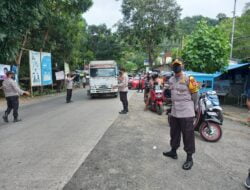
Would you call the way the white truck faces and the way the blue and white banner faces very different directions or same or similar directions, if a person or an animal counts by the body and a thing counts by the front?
same or similar directions

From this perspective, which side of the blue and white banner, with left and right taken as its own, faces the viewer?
front

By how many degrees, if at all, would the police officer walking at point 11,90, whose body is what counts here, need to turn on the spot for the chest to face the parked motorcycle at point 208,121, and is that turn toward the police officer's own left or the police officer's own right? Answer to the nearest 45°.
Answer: approximately 45° to the police officer's own right

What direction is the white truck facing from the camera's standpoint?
toward the camera

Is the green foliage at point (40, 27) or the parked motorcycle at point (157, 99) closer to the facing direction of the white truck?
the parked motorcycle

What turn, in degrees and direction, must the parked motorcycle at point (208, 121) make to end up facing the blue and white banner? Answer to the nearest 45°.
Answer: approximately 180°

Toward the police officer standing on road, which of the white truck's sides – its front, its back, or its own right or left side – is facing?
front

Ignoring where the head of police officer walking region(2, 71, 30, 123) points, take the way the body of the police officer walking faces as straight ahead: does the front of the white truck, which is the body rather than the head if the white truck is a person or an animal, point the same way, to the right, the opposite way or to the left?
to the right

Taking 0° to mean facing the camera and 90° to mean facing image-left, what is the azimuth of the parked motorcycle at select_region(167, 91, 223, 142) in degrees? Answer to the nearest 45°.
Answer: approximately 315°

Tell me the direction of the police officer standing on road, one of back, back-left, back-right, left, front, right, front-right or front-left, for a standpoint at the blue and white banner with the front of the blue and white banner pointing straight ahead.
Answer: front

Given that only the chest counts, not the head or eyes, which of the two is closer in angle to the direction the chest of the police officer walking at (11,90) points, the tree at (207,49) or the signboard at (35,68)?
the tree

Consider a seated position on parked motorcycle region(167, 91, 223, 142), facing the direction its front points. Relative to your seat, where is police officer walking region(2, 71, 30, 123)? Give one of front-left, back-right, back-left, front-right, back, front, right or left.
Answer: back-right

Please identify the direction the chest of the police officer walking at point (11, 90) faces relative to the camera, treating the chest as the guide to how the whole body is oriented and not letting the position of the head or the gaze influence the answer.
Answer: to the viewer's right
